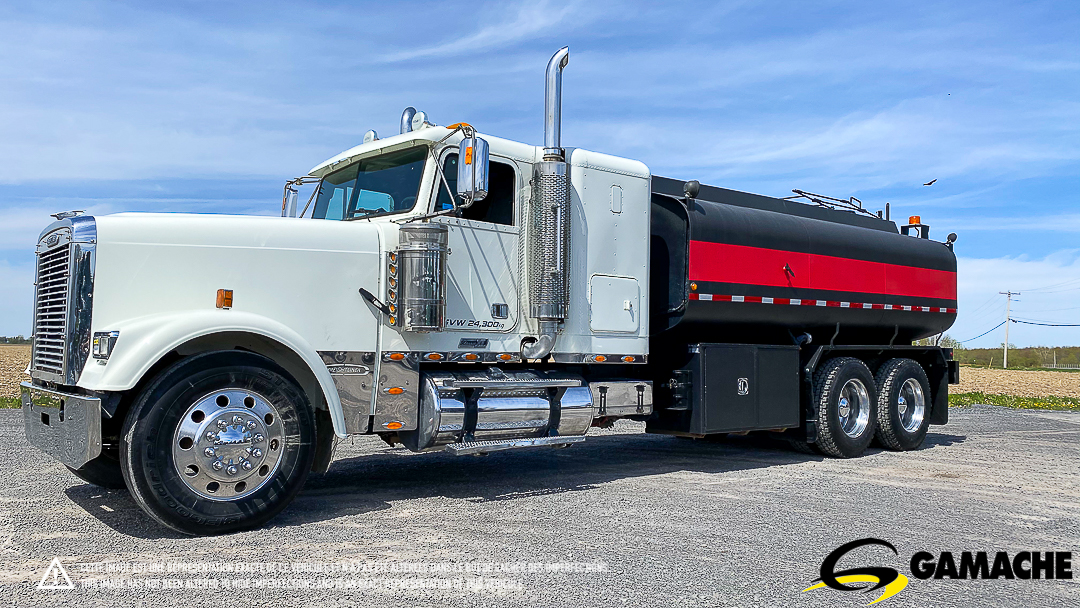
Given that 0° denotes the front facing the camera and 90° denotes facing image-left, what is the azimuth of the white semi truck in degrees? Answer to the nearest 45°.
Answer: approximately 45°
